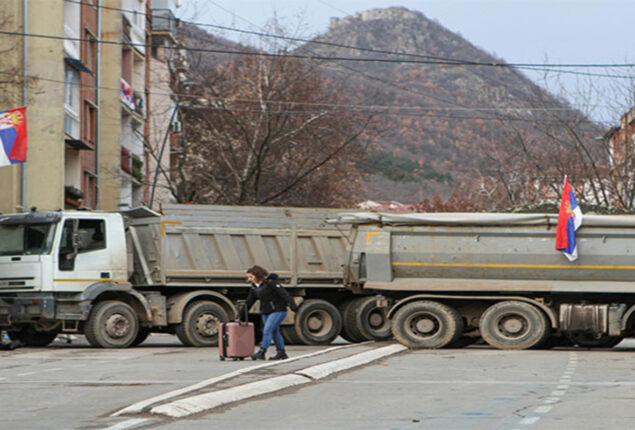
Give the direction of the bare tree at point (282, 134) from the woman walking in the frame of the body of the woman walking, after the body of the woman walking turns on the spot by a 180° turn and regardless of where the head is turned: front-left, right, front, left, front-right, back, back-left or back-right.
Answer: left

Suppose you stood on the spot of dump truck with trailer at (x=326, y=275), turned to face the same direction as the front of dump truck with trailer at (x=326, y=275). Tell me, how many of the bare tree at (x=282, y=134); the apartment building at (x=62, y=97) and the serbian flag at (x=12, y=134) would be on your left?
0

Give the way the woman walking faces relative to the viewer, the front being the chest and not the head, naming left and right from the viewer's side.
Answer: facing to the left of the viewer

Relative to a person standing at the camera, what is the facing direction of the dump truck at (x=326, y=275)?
facing the viewer and to the left of the viewer

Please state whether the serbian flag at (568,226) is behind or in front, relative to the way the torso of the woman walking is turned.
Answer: behind

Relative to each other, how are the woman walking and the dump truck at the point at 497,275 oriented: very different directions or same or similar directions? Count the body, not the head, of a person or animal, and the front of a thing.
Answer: very different directions

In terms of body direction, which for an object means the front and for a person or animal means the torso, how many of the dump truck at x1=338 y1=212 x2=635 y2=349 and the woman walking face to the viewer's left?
1
